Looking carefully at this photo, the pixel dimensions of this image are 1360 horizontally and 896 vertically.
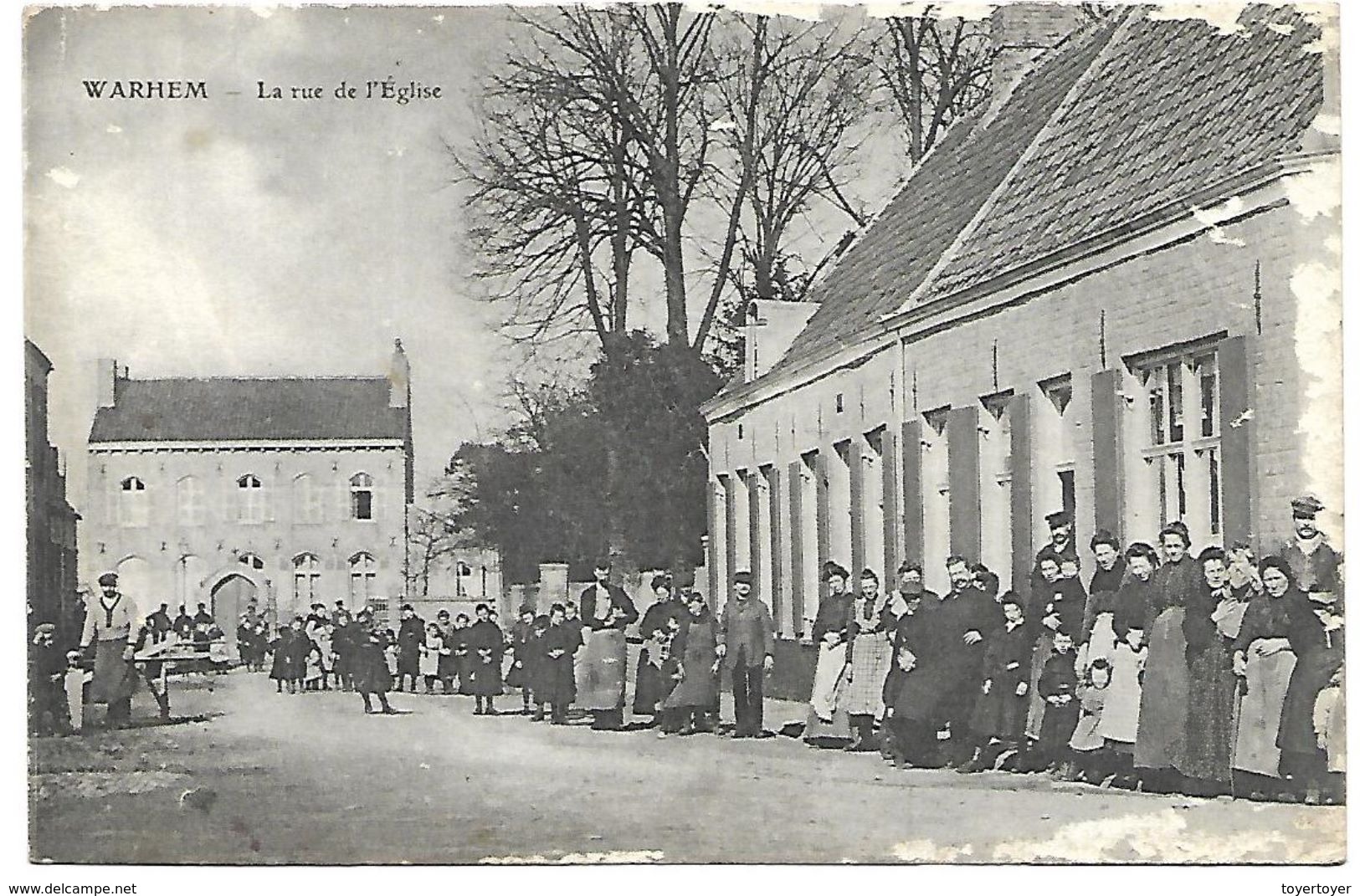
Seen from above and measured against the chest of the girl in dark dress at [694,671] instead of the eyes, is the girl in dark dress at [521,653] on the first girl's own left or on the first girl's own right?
on the first girl's own right

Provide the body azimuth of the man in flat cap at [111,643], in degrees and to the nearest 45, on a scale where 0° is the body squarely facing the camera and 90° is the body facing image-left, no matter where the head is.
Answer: approximately 0°

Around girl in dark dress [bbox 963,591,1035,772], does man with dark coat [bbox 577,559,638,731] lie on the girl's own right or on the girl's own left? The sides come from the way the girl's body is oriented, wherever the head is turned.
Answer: on the girl's own right
